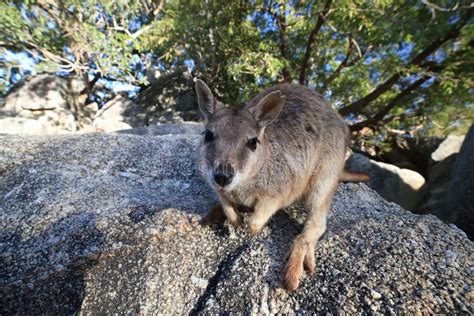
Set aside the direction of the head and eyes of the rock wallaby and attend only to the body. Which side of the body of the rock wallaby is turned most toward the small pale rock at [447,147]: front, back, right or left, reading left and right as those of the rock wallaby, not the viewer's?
back

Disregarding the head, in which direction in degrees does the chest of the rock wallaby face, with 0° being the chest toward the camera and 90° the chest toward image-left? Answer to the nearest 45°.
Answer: approximately 45°

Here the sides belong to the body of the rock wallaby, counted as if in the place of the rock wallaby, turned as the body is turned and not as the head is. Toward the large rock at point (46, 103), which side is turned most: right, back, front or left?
right

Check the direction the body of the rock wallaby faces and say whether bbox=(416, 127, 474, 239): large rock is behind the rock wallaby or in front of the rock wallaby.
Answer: behind

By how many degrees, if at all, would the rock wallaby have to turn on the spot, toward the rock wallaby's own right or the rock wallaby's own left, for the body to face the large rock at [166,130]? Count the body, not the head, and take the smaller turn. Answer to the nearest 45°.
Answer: approximately 90° to the rock wallaby's own right

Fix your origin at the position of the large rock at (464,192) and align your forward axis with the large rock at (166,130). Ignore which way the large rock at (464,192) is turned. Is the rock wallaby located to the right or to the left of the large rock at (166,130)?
left

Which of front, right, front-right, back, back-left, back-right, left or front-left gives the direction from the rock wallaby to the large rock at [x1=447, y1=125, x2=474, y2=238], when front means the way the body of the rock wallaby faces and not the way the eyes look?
back
